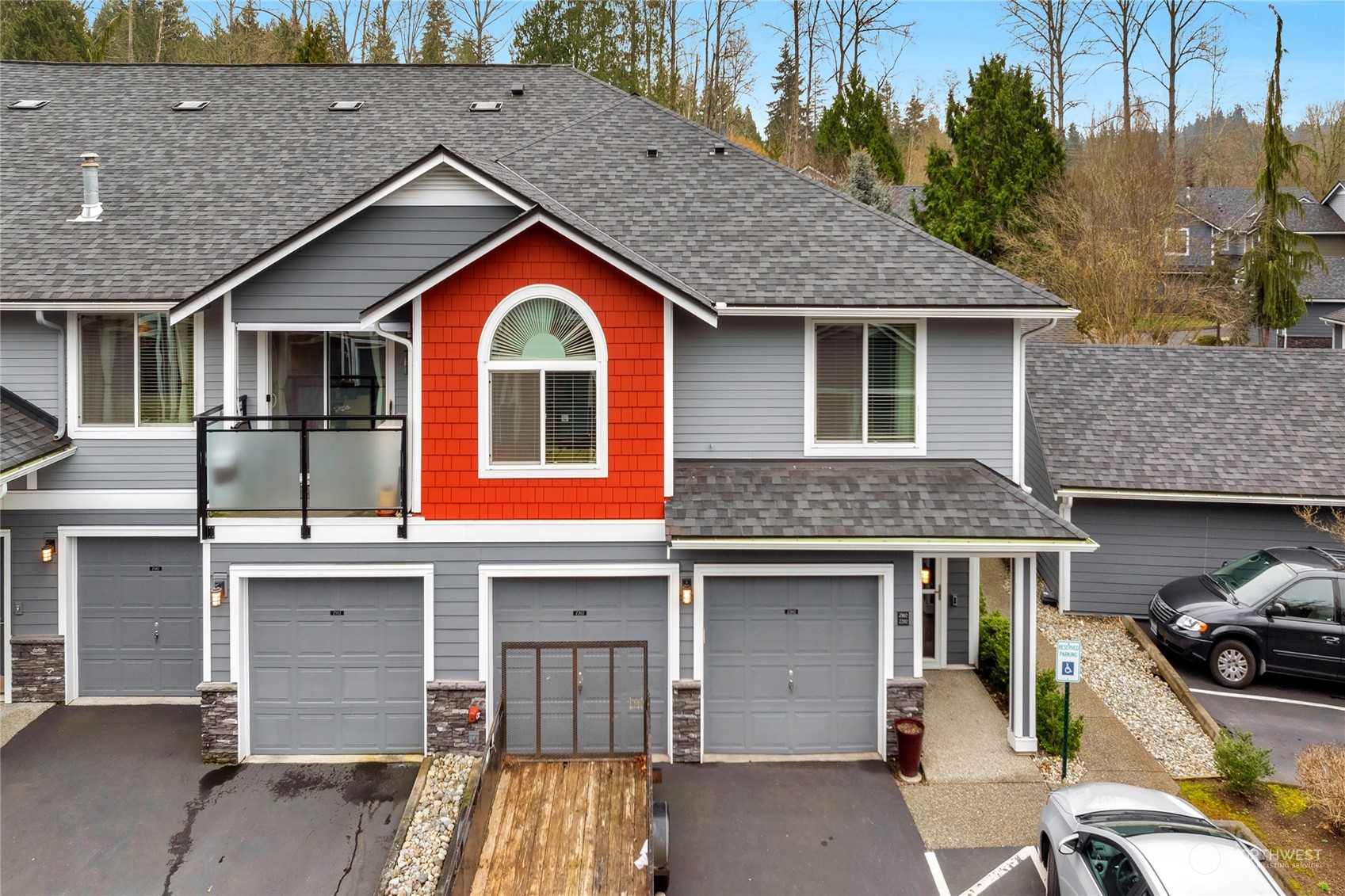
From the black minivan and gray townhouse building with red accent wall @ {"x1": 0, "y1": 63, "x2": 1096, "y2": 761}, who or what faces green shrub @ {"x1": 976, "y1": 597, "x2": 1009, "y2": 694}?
the black minivan

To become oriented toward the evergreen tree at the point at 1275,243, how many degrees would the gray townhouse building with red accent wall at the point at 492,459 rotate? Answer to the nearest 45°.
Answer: approximately 135° to its left

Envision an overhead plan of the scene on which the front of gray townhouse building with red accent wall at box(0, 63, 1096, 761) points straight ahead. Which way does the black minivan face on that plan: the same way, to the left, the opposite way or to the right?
to the right

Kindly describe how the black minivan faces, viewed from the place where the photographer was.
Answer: facing the viewer and to the left of the viewer

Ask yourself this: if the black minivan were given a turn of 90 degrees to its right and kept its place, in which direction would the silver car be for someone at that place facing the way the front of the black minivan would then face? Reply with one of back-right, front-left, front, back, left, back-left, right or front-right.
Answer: back-left

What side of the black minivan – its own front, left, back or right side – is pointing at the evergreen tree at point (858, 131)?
right

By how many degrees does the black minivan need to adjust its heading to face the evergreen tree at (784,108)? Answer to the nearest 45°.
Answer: approximately 90° to its right

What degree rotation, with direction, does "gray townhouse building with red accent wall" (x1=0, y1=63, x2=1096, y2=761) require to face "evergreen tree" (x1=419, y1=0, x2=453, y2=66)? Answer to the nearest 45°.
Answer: approximately 180°

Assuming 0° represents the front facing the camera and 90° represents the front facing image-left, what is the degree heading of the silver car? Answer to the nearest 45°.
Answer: approximately 135°

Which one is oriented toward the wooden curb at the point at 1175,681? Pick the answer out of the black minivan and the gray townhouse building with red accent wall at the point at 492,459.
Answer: the black minivan

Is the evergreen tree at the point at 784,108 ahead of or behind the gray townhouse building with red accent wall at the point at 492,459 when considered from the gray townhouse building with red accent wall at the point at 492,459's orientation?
behind

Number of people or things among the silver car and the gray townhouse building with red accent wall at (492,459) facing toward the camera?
1

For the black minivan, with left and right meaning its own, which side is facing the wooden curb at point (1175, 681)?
front

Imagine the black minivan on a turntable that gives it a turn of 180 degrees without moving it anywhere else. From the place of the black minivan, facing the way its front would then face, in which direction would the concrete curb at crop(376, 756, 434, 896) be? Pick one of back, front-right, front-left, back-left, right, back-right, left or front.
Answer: back

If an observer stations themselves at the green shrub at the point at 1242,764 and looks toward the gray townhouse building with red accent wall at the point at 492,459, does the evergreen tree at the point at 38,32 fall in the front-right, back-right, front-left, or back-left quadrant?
front-right

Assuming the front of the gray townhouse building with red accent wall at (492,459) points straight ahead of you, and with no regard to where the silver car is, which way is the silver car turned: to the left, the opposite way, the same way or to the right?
the opposite way

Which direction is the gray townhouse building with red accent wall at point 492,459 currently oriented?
toward the camera
